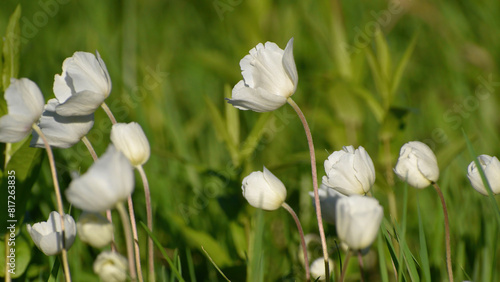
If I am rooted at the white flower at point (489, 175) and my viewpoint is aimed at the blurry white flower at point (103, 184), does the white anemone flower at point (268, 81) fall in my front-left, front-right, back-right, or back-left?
front-right

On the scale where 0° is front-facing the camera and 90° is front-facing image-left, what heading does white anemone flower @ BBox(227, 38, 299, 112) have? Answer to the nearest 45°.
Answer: approximately 90°
